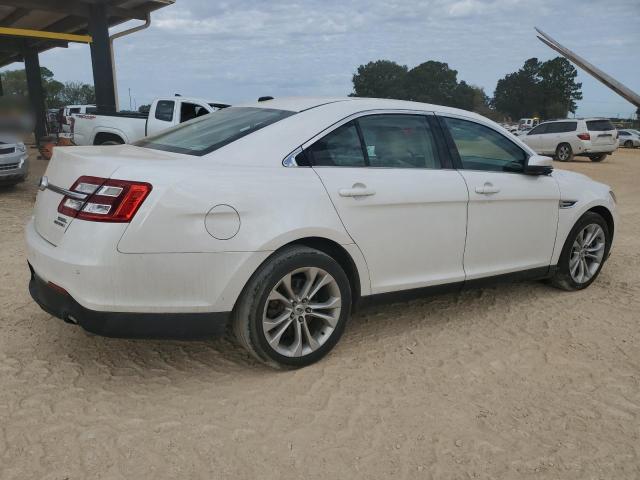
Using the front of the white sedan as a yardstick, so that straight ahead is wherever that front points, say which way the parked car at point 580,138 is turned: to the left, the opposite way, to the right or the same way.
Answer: to the left

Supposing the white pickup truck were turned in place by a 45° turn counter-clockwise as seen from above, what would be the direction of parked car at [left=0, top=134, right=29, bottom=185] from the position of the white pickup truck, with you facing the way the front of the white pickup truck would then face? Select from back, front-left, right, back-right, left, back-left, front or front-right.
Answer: back

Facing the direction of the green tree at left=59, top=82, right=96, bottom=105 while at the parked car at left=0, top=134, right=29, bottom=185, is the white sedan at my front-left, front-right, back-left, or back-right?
back-right

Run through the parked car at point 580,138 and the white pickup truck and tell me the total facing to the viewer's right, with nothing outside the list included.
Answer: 1

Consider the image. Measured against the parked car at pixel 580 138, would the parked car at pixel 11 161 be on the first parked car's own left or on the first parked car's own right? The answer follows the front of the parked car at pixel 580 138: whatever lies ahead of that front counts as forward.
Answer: on the first parked car's own left

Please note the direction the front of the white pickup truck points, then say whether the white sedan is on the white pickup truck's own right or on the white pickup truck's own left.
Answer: on the white pickup truck's own right

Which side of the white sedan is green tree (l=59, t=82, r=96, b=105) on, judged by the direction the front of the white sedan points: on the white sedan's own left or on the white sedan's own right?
on the white sedan's own left

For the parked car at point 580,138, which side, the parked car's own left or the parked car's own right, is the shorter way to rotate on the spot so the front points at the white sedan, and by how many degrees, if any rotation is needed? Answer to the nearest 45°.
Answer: approximately 135° to the parked car's own left

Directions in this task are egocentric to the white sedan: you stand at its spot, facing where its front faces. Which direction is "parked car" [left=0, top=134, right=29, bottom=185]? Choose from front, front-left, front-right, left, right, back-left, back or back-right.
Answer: left

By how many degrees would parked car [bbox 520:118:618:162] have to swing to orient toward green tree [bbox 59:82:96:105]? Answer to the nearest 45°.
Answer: approximately 45° to its left

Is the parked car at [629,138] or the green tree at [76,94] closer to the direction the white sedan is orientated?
the parked car

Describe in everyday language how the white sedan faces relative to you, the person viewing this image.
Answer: facing away from the viewer and to the right of the viewer

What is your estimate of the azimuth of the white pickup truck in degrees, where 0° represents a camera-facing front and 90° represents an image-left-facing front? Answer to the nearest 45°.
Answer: approximately 270°

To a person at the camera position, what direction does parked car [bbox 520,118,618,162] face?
facing away from the viewer and to the left of the viewer

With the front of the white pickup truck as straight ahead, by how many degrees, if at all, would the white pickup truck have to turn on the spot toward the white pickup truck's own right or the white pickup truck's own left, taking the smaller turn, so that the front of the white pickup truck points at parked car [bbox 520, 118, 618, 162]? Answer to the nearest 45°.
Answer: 0° — it already faces it

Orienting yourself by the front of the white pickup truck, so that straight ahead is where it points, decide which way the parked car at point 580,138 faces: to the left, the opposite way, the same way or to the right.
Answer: to the left

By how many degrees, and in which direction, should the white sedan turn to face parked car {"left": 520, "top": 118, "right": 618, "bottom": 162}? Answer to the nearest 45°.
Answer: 0° — it already faces it

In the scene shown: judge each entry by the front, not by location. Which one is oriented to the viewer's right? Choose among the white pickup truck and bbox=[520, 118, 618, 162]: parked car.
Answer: the white pickup truck
